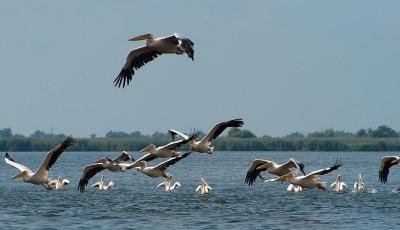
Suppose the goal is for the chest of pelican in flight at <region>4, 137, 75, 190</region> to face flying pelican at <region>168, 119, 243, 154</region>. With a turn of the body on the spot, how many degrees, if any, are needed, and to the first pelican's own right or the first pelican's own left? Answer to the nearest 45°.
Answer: approximately 135° to the first pelican's own left

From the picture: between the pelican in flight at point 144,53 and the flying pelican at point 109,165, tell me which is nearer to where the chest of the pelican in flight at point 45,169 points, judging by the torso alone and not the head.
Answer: the pelican in flight

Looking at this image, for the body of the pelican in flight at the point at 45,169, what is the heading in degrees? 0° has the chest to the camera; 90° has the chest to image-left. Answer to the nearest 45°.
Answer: approximately 45°

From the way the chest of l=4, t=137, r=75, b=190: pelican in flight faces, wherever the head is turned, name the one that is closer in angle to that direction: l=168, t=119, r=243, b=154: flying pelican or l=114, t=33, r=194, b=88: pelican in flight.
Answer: the pelican in flight

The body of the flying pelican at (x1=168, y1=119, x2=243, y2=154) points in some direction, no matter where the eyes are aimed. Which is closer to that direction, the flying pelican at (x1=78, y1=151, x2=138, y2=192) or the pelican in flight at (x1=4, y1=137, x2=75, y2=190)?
the pelican in flight

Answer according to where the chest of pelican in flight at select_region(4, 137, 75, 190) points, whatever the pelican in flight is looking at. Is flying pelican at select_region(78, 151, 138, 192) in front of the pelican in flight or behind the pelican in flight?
behind
